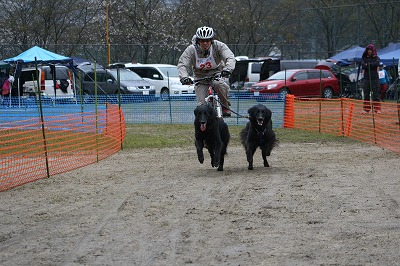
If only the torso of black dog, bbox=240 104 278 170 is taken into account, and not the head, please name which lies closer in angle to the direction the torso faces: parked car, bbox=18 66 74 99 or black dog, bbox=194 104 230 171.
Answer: the black dog

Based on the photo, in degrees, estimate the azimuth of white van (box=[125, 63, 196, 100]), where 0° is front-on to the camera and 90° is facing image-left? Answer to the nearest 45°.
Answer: approximately 315°

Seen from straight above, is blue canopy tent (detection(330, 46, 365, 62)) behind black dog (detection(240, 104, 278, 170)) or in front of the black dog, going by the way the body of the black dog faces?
behind

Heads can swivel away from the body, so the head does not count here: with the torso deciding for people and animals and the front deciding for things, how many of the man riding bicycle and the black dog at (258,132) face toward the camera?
2

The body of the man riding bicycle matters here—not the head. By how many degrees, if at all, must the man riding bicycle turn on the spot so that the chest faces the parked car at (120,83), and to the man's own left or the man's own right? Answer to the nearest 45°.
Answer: approximately 180°

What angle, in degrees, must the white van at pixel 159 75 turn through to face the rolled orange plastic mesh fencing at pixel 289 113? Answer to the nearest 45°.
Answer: approximately 45° to its right

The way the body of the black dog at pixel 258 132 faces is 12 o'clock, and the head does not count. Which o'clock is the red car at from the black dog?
The red car is roughly at 6 o'clock from the black dog.

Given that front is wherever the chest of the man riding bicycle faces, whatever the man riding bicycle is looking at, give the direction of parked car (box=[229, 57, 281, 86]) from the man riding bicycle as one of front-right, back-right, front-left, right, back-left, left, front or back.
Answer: back

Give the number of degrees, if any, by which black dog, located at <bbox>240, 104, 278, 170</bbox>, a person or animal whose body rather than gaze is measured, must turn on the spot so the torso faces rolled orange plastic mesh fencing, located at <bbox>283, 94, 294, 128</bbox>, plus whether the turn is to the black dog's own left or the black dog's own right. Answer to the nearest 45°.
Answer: approximately 180°

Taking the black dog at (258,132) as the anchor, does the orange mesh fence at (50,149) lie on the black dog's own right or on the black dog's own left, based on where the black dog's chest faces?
on the black dog's own right

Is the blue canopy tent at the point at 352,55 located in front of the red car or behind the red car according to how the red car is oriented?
behind
